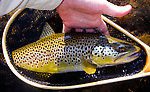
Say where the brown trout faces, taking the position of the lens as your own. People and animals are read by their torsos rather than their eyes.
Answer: facing to the right of the viewer
